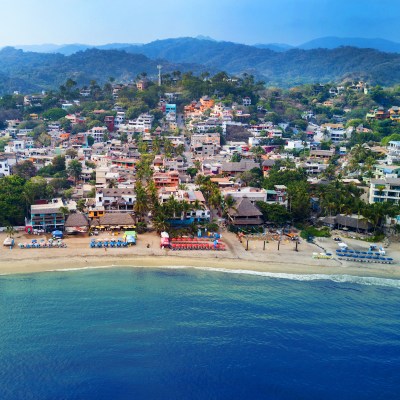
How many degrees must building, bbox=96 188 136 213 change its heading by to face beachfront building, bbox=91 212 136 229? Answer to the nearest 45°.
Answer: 0° — it already faces it

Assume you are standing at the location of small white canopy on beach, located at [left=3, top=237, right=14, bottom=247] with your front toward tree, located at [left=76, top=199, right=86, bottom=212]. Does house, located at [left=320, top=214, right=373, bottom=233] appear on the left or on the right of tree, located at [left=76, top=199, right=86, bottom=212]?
right

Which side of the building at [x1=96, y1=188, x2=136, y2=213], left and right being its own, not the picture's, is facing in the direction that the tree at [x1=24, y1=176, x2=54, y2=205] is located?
right

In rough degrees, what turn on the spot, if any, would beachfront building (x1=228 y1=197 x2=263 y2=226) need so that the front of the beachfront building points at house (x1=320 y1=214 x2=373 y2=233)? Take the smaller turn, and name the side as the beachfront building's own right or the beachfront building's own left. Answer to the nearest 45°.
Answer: approximately 90° to the beachfront building's own left

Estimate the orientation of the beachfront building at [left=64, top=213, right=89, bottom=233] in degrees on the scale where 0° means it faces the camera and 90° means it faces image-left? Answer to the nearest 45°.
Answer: approximately 0°

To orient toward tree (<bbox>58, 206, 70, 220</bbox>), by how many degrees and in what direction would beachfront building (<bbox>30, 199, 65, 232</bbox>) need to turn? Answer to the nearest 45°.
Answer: approximately 90° to its left

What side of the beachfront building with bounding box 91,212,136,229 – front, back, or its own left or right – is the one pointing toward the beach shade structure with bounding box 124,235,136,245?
front

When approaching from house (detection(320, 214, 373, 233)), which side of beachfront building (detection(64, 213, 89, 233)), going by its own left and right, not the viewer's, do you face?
left

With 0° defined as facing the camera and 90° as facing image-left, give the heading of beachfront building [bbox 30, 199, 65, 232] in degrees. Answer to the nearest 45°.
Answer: approximately 0°
